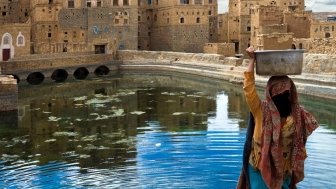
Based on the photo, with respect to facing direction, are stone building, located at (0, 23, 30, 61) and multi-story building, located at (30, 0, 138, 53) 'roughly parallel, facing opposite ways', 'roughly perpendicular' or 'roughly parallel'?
roughly parallel

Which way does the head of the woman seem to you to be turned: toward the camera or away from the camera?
toward the camera

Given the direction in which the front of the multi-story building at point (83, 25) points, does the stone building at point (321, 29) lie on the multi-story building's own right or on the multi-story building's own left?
on the multi-story building's own left

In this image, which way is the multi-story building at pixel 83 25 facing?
toward the camera

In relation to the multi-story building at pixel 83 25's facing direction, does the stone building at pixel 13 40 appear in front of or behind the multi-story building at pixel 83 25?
in front

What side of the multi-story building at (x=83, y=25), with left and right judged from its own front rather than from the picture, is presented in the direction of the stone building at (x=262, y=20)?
left

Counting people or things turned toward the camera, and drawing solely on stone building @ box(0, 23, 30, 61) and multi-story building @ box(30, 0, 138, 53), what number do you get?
2

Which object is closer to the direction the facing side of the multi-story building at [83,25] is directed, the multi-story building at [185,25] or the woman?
the woman

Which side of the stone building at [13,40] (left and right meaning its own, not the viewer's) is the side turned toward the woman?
front

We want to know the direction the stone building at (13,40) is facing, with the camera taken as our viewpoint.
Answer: facing the viewer

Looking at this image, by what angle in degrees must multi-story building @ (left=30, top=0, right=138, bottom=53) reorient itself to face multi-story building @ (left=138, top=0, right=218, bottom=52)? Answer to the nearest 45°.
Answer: approximately 90° to its left

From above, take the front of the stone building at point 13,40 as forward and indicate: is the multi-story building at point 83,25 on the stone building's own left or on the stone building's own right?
on the stone building's own left

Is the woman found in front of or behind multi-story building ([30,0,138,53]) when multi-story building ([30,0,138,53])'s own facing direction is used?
in front
